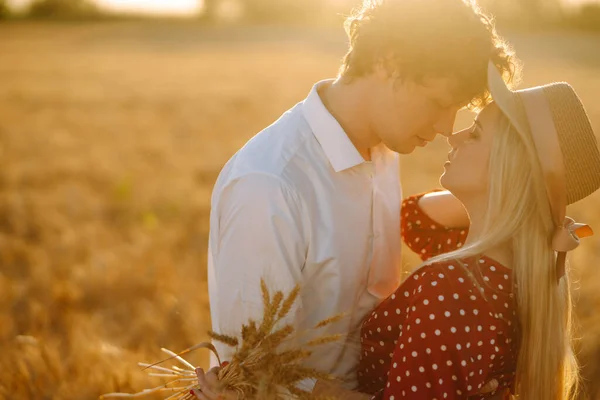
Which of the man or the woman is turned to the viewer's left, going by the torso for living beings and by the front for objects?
the woman

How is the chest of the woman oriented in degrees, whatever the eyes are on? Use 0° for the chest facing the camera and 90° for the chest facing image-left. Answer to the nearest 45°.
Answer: approximately 90°

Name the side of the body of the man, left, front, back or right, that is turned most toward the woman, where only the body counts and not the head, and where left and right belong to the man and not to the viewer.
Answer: front

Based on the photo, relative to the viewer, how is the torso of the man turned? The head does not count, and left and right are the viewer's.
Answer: facing the viewer and to the right of the viewer

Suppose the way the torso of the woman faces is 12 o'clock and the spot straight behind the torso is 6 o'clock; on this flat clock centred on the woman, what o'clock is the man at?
The man is roughly at 1 o'clock from the woman.

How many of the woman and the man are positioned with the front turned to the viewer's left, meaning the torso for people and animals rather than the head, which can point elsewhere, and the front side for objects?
1

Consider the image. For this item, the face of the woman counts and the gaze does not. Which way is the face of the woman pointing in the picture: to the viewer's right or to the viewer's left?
to the viewer's left

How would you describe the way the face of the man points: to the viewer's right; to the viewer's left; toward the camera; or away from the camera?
to the viewer's right
